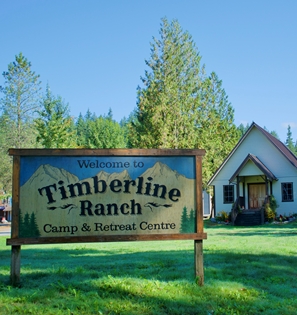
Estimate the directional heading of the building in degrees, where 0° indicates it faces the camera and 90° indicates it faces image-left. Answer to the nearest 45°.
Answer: approximately 0°

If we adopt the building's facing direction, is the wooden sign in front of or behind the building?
in front

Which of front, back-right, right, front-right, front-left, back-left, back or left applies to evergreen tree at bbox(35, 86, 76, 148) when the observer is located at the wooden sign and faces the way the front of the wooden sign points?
back

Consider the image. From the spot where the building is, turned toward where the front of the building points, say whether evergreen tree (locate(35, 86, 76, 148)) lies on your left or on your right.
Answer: on your right

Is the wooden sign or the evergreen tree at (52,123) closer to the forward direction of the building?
the wooden sign

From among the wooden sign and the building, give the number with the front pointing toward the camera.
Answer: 2

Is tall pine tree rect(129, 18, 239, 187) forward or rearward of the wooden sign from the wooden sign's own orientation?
rearward

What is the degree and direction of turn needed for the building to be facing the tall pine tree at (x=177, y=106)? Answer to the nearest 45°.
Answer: approximately 135° to its right
